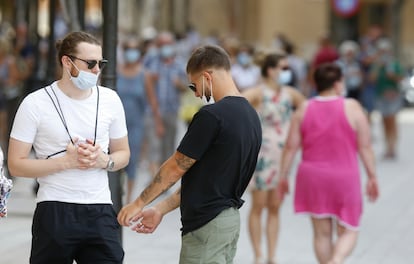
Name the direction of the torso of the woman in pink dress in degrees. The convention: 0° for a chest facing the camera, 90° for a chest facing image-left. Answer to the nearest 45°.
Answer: approximately 180°

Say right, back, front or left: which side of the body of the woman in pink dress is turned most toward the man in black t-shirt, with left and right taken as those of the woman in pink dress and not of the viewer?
back

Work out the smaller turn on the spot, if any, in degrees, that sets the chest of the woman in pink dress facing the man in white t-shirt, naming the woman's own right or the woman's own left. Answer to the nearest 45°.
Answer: approximately 135° to the woman's own left

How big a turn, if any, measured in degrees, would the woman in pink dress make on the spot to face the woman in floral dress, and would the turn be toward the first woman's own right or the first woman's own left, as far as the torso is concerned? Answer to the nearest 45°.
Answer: approximately 45° to the first woman's own left

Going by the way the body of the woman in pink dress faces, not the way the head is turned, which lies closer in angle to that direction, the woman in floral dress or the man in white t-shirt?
the woman in floral dress

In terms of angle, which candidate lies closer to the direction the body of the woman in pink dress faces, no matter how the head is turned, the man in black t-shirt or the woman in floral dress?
the woman in floral dress

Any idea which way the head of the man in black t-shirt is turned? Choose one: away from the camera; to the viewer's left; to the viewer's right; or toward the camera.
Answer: to the viewer's left
